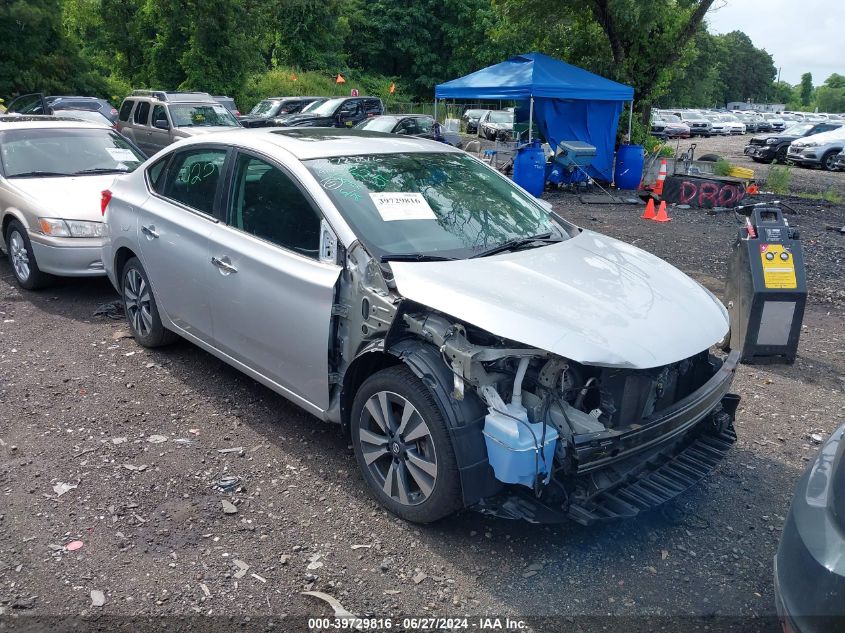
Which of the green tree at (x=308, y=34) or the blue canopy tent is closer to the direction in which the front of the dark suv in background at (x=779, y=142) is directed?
the blue canopy tent

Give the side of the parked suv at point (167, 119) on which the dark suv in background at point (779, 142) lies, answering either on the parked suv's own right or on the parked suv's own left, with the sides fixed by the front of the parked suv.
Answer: on the parked suv's own left

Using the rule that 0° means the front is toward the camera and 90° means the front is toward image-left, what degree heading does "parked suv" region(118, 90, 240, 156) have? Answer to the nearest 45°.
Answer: approximately 315°

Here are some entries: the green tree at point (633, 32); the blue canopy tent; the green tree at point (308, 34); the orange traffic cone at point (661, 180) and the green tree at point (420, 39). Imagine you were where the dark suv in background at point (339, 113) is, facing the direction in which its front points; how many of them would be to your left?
3

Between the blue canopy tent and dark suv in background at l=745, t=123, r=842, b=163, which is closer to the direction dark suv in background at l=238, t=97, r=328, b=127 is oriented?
the blue canopy tent

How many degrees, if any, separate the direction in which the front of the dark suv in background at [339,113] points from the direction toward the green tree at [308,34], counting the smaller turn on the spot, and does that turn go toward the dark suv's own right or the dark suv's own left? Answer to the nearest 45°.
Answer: approximately 135° to the dark suv's own right

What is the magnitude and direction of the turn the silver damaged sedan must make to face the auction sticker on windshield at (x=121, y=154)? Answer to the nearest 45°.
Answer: approximately 180°

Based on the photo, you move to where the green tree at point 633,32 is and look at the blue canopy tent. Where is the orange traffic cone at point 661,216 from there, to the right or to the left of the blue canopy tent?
left

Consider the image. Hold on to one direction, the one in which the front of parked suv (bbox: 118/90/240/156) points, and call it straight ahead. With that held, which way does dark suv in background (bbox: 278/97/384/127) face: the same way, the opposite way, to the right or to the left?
to the right

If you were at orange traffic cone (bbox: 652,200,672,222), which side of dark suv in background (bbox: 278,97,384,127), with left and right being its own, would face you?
left

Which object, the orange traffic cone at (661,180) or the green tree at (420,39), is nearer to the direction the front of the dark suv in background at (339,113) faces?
the orange traffic cone

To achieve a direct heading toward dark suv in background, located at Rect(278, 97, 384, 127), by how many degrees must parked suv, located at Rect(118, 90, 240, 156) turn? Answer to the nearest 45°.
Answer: approximately 90° to its left

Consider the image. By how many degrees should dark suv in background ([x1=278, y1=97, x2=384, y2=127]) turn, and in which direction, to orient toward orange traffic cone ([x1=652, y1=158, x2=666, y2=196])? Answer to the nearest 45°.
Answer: approximately 90° to its left

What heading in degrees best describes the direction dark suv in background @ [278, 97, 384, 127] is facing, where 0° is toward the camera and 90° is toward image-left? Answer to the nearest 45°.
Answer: approximately 45°
